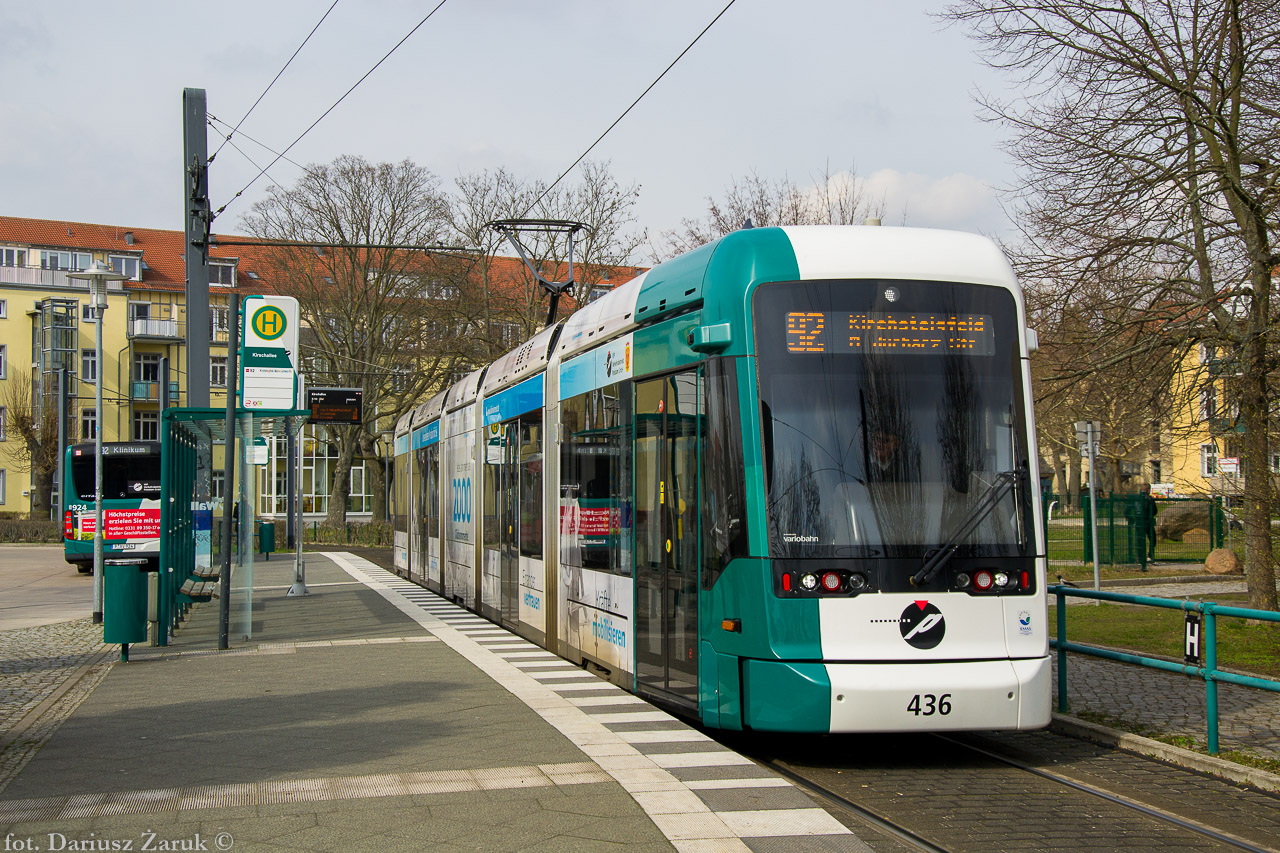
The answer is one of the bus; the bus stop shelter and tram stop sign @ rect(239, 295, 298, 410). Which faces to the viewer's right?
the bus stop shelter

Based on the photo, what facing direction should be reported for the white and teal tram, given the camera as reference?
facing the viewer and to the right of the viewer

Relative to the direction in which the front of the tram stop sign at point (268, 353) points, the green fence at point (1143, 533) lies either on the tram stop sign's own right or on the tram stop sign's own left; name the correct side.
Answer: on the tram stop sign's own left

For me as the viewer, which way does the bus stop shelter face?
facing to the right of the viewer

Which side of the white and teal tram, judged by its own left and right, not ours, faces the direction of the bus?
back

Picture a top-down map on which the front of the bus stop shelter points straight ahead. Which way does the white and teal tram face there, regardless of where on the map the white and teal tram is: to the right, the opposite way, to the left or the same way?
to the right

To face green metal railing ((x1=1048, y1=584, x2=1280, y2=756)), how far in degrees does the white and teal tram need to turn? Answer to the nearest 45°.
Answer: approximately 45° to its left

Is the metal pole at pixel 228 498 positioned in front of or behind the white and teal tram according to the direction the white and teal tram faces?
behind

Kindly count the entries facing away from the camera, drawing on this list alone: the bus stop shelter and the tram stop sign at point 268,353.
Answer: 0
